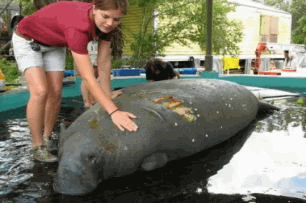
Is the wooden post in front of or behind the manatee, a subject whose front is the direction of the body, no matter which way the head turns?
behind

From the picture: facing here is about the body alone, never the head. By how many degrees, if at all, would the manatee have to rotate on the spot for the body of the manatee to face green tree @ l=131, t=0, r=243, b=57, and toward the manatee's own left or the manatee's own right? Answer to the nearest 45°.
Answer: approximately 135° to the manatee's own right

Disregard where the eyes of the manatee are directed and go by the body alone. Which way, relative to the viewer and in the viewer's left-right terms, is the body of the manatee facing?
facing the viewer and to the left of the viewer
